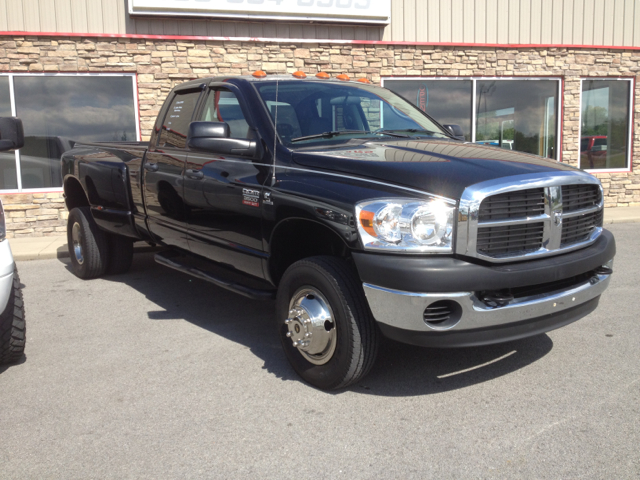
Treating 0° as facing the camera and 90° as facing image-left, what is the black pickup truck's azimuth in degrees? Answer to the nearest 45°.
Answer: approximately 315°

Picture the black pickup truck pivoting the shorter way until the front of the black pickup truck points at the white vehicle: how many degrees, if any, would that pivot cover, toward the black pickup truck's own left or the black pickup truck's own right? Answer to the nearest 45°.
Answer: approximately 135° to the black pickup truck's own right
